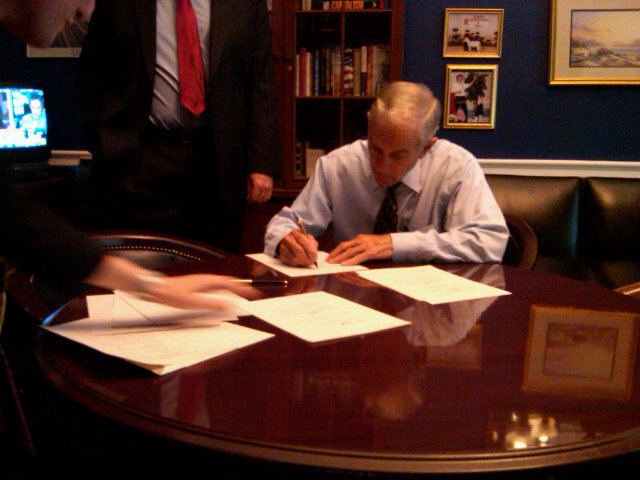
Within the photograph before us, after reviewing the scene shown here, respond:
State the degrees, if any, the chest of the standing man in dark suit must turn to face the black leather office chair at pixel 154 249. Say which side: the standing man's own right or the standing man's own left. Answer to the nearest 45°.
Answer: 0° — they already face it

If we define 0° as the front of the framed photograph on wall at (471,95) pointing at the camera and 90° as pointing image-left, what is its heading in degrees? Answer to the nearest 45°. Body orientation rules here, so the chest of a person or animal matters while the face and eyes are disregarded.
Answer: approximately 0°

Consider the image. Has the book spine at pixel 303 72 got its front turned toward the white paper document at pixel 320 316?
yes

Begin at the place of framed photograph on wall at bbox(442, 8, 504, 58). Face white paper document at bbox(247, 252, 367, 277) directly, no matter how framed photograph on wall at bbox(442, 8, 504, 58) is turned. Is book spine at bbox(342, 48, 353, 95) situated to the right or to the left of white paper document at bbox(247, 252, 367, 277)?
right

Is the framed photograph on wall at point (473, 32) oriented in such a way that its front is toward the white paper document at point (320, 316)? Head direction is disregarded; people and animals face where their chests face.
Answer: yes

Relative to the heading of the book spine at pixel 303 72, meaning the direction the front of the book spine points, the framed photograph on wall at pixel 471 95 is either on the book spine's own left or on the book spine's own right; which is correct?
on the book spine's own left

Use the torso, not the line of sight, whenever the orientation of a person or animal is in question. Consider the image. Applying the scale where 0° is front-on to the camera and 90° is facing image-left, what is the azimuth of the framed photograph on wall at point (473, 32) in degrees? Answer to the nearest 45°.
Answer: approximately 0°

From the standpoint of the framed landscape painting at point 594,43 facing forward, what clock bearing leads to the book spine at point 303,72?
The book spine is roughly at 2 o'clock from the framed landscape painting.
